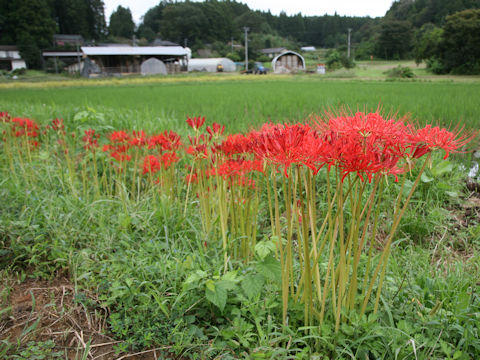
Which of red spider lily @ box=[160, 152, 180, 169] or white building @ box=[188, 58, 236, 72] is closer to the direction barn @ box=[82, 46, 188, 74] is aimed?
the red spider lily

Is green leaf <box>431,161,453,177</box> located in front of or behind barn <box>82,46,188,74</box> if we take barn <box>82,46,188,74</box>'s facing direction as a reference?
in front

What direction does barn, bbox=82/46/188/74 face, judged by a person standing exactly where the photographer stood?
facing the viewer

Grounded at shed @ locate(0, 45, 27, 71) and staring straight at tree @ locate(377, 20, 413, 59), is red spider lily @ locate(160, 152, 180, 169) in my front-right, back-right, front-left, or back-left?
front-right

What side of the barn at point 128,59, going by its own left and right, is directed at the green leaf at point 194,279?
front

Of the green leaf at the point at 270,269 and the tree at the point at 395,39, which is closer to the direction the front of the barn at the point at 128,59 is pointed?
the green leaf

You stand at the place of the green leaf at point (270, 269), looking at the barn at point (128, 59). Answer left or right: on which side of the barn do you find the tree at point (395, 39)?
right

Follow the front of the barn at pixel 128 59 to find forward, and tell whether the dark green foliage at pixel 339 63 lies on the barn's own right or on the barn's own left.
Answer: on the barn's own left

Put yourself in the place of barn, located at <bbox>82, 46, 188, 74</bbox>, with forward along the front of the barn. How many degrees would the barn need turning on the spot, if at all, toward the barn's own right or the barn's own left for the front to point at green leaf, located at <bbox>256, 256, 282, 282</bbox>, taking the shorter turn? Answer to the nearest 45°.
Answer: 0° — it already faces it

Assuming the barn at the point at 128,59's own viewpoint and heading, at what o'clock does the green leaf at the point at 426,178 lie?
The green leaf is roughly at 12 o'clock from the barn.

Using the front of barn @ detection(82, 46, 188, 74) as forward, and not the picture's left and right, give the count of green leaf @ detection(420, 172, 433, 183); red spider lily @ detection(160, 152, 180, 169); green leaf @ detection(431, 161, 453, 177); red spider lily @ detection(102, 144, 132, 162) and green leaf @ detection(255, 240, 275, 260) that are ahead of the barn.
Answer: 5

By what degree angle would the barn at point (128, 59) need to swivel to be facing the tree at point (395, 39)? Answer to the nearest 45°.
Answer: approximately 90° to its left

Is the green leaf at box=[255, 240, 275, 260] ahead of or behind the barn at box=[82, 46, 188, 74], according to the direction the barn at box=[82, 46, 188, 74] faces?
ahead

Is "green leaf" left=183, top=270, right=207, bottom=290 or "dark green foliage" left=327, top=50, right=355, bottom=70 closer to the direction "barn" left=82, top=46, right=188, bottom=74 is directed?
the green leaf

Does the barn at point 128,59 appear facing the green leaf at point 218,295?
yes

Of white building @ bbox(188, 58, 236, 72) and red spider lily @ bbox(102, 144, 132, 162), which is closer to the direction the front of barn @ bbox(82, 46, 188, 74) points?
the red spider lily

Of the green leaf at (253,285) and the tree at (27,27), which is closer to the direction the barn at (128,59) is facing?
the green leaf

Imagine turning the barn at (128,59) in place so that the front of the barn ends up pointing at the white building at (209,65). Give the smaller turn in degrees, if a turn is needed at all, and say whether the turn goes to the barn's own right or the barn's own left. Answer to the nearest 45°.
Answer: approximately 135° to the barn's own left

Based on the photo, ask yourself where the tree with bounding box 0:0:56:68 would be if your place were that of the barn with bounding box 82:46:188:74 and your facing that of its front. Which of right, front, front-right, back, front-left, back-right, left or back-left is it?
back-right

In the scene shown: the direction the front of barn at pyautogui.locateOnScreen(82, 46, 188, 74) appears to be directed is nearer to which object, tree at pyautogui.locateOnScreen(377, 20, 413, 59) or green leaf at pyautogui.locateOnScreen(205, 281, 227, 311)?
the green leaf
